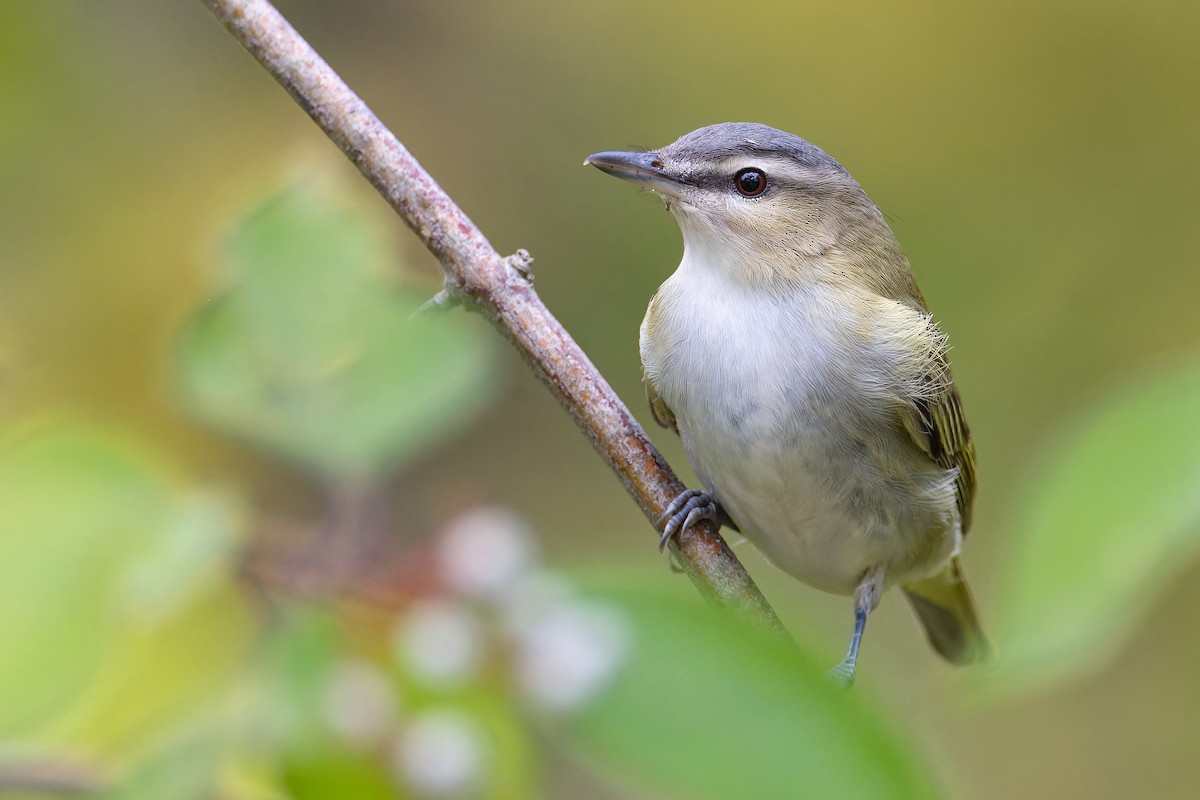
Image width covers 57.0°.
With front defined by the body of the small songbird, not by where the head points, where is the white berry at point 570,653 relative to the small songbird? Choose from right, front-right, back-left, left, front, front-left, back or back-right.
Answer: front-left

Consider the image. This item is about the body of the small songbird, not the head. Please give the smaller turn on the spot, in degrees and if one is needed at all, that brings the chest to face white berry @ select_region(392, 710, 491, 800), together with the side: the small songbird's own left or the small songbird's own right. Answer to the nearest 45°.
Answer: approximately 45° to the small songbird's own left

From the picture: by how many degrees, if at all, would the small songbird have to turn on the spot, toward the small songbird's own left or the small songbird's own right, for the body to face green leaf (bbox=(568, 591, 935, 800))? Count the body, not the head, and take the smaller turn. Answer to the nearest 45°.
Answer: approximately 45° to the small songbird's own left

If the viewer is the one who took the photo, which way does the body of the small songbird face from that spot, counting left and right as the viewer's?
facing the viewer and to the left of the viewer

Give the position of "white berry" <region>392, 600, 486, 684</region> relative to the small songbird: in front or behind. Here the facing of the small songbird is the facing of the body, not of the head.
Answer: in front
